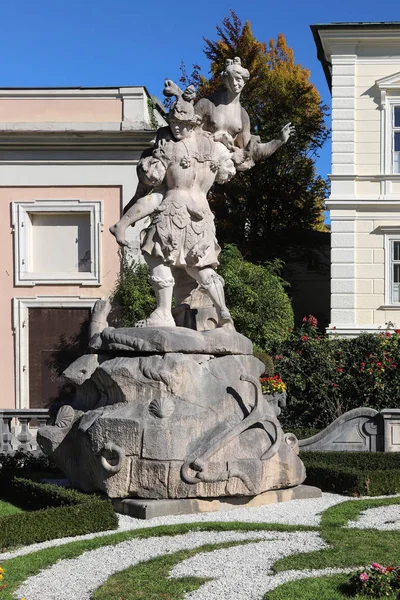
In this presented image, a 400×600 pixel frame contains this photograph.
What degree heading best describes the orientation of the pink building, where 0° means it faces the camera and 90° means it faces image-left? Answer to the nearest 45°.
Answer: approximately 0°

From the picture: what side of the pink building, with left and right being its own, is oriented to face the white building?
left

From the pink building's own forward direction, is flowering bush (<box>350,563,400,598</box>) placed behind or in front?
in front

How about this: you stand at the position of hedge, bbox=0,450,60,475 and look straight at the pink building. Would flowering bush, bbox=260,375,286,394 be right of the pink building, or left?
right

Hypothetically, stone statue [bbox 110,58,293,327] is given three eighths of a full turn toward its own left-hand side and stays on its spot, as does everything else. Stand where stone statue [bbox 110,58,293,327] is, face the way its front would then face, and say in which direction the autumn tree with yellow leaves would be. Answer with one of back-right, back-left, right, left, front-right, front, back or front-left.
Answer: front-left

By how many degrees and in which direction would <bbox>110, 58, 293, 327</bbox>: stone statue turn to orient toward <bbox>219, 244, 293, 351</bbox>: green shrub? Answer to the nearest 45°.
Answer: approximately 180°

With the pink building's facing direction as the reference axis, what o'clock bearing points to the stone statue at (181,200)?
The stone statue is roughly at 12 o'clock from the pink building.

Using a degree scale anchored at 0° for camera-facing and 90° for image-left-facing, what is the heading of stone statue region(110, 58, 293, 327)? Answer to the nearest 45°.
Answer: approximately 0°

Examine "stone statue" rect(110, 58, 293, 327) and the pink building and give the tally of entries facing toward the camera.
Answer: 2

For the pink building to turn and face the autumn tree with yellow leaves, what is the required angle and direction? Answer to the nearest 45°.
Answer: approximately 135° to its left

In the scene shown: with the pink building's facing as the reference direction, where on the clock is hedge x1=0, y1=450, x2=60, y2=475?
The hedge is roughly at 12 o'clock from the pink building.
